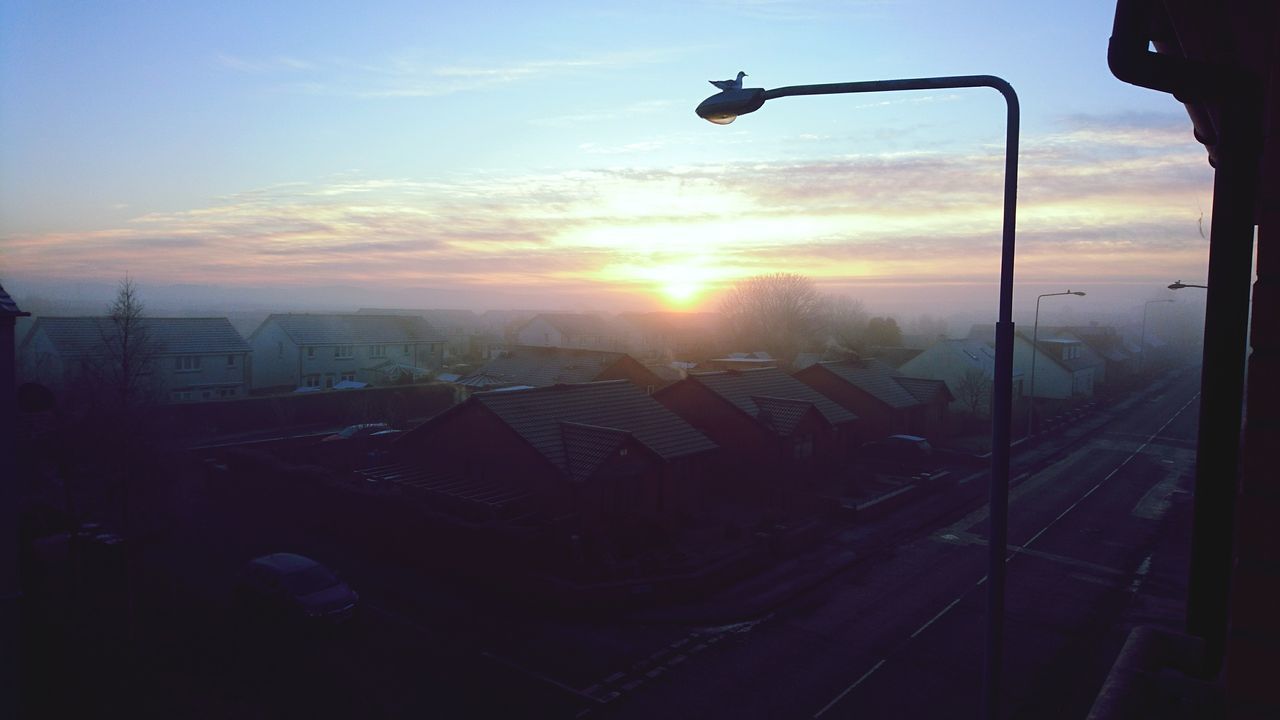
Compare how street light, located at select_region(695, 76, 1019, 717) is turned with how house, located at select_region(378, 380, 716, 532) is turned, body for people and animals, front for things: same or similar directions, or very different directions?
very different directions

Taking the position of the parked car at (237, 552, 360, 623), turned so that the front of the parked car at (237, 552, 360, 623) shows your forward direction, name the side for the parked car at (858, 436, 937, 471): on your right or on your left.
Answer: on your left

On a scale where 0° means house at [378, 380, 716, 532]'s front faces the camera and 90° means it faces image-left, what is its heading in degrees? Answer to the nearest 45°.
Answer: approximately 315°

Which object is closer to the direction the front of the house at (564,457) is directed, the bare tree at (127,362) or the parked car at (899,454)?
the parked car

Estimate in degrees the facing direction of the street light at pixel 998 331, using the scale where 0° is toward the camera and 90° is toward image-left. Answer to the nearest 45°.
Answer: approximately 90°

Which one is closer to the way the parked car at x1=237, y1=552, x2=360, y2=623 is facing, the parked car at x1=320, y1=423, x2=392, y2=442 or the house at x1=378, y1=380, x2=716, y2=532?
the house

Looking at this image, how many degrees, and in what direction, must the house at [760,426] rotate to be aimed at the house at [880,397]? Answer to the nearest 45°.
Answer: approximately 90° to its left
